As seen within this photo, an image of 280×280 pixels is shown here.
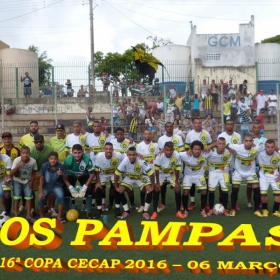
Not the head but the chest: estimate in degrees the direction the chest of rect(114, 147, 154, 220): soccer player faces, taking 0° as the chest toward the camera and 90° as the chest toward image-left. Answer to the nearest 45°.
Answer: approximately 0°

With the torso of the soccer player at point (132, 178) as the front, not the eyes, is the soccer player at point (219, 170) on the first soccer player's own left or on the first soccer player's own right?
on the first soccer player's own left

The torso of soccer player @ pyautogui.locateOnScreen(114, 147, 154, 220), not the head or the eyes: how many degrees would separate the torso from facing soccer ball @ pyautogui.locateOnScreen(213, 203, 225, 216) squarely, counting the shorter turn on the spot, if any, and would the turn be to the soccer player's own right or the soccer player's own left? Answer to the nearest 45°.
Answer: approximately 90° to the soccer player's own left

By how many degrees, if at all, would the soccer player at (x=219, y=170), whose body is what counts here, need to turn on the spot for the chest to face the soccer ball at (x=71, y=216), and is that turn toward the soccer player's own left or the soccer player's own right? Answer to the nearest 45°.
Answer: approximately 45° to the soccer player's own right

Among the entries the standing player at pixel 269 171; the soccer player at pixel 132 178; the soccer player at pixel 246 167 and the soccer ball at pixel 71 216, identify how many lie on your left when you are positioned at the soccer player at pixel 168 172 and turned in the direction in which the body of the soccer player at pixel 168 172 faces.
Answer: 2

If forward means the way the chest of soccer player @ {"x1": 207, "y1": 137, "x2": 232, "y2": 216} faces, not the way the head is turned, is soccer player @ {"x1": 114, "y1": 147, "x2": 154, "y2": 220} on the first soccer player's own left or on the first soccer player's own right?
on the first soccer player's own right

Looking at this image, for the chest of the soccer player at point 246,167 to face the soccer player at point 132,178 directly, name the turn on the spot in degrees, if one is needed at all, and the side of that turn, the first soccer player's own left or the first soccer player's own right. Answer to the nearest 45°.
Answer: approximately 90° to the first soccer player's own right
